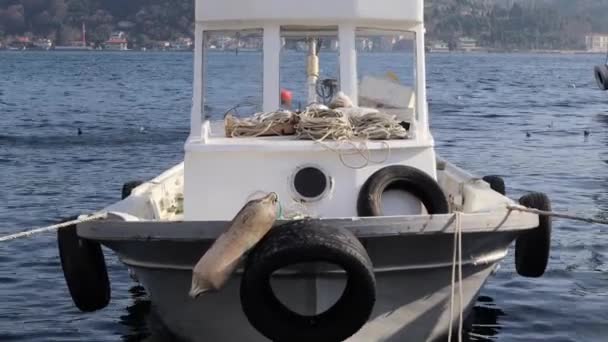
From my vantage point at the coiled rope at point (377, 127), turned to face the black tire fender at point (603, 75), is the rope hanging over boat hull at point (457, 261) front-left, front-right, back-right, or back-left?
back-right

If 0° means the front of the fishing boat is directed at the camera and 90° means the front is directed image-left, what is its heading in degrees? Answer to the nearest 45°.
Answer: approximately 0°

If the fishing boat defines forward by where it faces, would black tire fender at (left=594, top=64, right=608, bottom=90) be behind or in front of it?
behind
